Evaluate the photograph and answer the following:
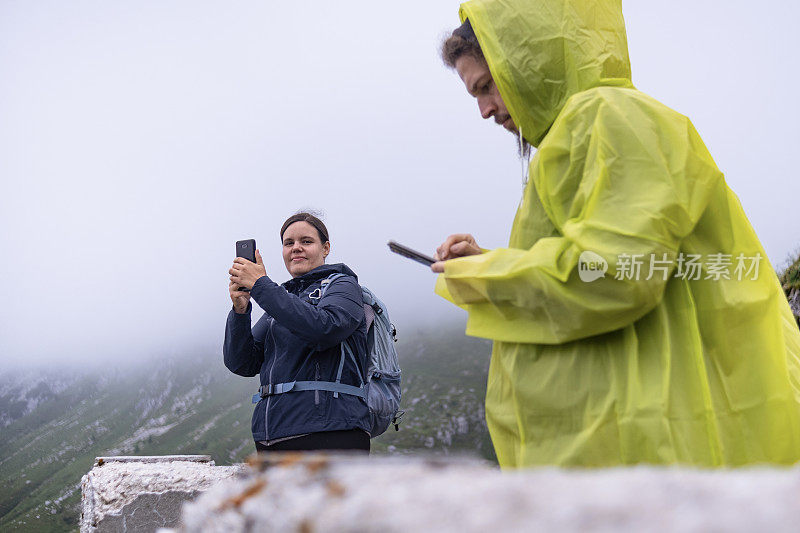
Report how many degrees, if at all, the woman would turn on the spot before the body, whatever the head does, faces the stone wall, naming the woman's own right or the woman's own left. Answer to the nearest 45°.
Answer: approximately 45° to the woman's own left

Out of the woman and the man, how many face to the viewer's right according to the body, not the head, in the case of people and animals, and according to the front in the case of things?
0

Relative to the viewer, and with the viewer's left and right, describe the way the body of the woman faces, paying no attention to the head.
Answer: facing the viewer and to the left of the viewer

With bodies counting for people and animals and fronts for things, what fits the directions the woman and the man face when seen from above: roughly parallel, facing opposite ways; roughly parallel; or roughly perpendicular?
roughly perpendicular

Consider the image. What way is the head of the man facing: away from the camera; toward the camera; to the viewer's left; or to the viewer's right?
to the viewer's left

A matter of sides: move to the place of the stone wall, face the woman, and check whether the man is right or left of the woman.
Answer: right

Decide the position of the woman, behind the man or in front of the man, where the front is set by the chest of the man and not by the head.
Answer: in front

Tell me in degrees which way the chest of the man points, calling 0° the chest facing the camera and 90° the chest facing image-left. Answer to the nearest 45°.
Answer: approximately 90°
